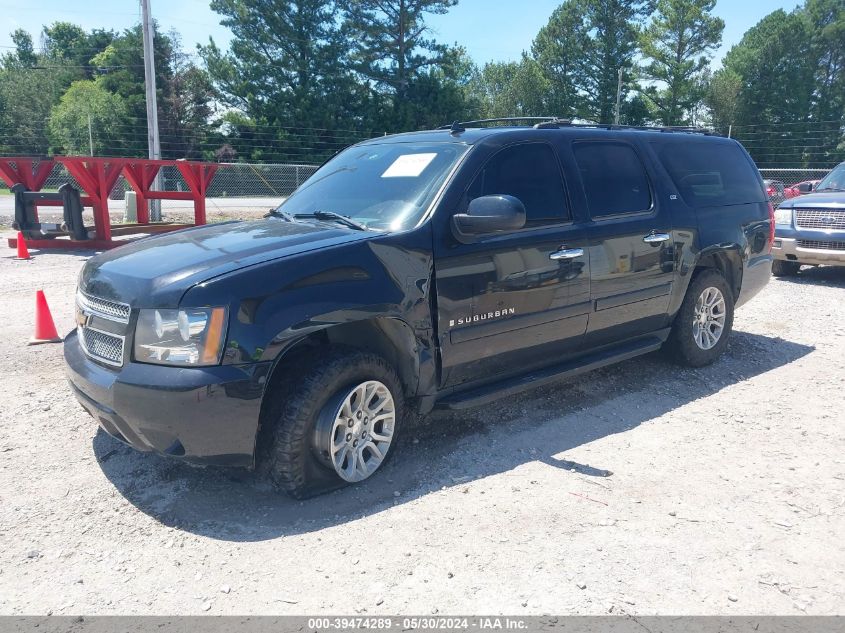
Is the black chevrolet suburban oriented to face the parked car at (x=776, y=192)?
no

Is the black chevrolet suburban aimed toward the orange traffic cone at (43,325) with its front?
no

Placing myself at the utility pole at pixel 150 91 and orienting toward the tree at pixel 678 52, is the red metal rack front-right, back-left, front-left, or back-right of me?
back-right

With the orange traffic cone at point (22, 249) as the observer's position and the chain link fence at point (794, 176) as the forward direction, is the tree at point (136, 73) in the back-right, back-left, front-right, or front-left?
front-left

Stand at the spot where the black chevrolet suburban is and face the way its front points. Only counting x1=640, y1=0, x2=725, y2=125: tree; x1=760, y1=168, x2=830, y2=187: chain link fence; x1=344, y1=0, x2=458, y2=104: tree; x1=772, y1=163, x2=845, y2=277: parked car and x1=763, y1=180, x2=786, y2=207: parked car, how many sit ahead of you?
0

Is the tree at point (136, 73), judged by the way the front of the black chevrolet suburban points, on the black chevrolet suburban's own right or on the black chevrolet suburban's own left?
on the black chevrolet suburban's own right

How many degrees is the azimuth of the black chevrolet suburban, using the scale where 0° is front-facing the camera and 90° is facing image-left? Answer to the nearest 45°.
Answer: approximately 45°

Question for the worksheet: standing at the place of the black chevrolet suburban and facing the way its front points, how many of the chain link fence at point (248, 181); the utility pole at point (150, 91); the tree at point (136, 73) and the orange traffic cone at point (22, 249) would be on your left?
0

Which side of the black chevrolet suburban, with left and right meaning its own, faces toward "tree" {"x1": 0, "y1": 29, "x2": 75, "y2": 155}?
right

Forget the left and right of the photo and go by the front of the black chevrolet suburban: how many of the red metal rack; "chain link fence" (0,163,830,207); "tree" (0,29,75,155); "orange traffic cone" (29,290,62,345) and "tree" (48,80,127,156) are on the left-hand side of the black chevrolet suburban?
0

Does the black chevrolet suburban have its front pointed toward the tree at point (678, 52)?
no

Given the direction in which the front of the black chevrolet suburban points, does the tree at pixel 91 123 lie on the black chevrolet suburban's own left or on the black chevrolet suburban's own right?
on the black chevrolet suburban's own right

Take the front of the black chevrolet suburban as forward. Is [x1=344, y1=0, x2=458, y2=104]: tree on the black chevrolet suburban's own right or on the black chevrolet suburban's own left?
on the black chevrolet suburban's own right

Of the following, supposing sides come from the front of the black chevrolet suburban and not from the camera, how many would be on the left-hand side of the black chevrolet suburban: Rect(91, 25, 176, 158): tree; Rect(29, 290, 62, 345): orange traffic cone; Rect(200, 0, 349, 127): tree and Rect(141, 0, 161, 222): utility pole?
0
